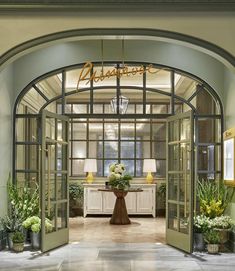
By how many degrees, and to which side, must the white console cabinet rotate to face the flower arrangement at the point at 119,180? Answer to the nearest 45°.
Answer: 0° — it already faces it

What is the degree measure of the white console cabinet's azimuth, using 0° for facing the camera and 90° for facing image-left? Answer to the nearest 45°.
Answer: approximately 0°

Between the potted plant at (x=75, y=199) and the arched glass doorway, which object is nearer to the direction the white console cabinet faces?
the arched glass doorway

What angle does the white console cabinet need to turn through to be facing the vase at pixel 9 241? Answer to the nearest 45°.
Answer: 0° — it already faces it

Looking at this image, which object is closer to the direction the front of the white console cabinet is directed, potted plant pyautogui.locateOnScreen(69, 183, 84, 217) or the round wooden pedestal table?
the round wooden pedestal table

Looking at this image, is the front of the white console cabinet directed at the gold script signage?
yes

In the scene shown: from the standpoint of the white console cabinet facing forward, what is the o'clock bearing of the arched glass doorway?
The arched glass doorway is roughly at 12 o'clock from the white console cabinet.
